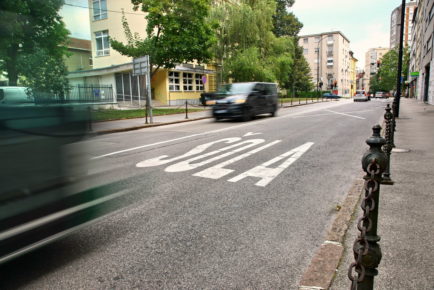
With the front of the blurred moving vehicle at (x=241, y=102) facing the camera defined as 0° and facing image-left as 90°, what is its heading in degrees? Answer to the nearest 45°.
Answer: approximately 45°

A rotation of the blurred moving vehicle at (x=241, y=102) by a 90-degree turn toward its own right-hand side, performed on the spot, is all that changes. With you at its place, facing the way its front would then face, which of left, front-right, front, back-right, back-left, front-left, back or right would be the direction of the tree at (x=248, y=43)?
front-right

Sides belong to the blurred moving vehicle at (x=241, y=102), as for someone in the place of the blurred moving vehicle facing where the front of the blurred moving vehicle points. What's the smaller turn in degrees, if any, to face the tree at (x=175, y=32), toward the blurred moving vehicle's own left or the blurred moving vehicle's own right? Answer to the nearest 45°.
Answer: approximately 90° to the blurred moving vehicle's own right

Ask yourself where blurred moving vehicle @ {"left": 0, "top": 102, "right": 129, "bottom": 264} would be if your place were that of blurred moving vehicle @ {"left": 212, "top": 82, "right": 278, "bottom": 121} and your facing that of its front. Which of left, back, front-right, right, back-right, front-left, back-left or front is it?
front-left

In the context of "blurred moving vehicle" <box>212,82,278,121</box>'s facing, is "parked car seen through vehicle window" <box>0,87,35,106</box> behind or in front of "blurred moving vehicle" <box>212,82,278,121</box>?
in front
